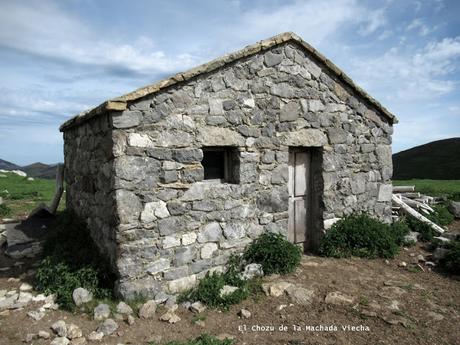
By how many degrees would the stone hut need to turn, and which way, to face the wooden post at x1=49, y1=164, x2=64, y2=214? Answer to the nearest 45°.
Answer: approximately 180°

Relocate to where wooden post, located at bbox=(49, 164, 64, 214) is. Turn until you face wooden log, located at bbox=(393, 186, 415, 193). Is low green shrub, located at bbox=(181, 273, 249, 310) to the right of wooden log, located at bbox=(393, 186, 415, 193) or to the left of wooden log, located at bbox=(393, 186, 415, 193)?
right

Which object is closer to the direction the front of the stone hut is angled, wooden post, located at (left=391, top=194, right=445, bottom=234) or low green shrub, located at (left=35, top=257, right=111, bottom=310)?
the wooden post

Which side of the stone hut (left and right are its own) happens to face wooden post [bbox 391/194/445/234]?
left

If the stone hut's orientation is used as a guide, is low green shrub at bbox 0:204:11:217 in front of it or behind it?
behind

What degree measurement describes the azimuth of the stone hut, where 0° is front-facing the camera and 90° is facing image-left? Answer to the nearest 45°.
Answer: approximately 315°

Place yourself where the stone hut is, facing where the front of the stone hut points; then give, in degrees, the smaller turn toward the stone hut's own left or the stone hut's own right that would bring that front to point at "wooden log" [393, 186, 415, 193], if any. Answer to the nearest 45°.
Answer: approximately 90° to the stone hut's own left

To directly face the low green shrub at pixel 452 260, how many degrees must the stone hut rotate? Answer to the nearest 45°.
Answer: approximately 45° to its left

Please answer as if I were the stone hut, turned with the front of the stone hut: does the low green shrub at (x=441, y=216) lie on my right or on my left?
on my left
